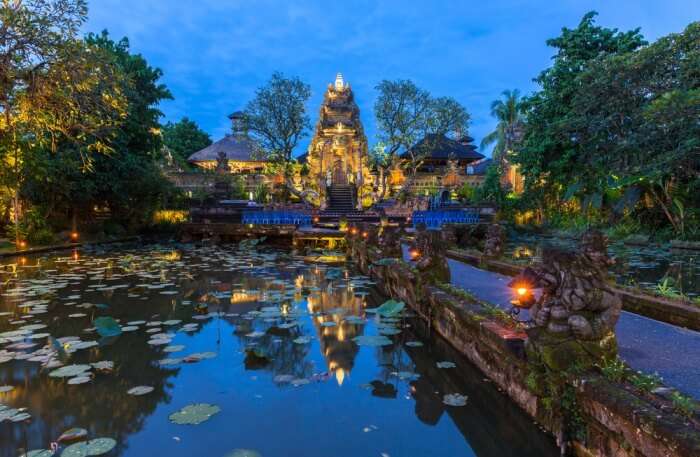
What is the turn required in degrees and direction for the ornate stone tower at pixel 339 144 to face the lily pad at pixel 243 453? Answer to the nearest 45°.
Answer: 0° — it already faces it

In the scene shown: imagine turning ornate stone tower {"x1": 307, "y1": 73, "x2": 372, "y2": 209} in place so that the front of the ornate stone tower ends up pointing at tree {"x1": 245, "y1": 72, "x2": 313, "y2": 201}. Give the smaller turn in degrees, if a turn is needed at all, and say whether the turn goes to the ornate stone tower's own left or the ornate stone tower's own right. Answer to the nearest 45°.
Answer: approximately 45° to the ornate stone tower's own right

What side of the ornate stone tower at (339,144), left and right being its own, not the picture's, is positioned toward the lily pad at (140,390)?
front

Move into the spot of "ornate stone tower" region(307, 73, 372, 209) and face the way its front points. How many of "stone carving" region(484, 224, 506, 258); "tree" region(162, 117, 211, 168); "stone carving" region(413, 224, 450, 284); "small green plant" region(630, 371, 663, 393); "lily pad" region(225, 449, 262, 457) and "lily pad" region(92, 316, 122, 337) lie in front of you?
5

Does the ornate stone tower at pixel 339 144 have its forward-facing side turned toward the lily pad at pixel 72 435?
yes

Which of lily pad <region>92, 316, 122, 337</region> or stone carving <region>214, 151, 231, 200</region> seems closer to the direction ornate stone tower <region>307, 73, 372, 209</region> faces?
the lily pad

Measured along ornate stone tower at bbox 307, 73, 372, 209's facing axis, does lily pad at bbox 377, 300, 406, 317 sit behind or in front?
in front

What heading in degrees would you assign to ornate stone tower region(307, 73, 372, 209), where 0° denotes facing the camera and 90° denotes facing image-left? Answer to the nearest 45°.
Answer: approximately 0°

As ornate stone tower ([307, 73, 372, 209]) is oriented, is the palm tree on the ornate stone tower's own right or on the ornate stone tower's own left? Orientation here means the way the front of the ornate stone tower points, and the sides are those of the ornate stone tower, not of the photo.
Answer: on the ornate stone tower's own left

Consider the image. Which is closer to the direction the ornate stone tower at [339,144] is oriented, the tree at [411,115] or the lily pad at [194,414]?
the lily pad

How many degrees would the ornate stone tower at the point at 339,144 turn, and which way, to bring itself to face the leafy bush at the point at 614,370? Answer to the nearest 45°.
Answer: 0° — it already faces it

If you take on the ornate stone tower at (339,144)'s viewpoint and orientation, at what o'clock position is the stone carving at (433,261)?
The stone carving is roughly at 12 o'clock from the ornate stone tower.

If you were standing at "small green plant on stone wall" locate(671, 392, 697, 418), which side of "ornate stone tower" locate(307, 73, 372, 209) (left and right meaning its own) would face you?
front

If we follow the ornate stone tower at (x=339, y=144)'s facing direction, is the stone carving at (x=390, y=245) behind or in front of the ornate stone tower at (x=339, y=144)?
in front

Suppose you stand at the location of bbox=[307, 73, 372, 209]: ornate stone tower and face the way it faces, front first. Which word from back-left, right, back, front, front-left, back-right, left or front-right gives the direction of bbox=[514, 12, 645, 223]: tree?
front-left

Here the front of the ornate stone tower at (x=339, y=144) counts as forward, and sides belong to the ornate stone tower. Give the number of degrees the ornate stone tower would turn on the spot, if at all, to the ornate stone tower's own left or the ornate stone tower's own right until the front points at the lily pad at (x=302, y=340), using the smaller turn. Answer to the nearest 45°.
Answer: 0° — it already faces it

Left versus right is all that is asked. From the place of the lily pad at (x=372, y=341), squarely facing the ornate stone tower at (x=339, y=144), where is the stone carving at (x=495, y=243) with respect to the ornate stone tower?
right
